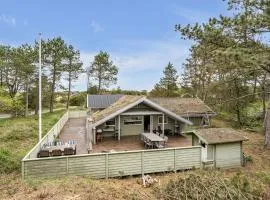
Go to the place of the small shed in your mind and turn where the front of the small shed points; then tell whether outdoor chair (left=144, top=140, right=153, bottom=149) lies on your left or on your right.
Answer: on your right

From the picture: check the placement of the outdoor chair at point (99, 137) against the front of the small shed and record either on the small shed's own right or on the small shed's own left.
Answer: on the small shed's own right

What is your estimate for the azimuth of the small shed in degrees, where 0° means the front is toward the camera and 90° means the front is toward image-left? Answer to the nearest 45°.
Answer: approximately 45°

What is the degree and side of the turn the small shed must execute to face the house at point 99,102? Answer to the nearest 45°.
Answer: approximately 90° to its right

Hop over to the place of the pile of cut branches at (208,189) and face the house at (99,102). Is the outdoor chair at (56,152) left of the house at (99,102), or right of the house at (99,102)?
left

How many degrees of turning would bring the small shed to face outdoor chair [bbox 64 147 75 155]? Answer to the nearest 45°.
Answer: approximately 45° to its right
